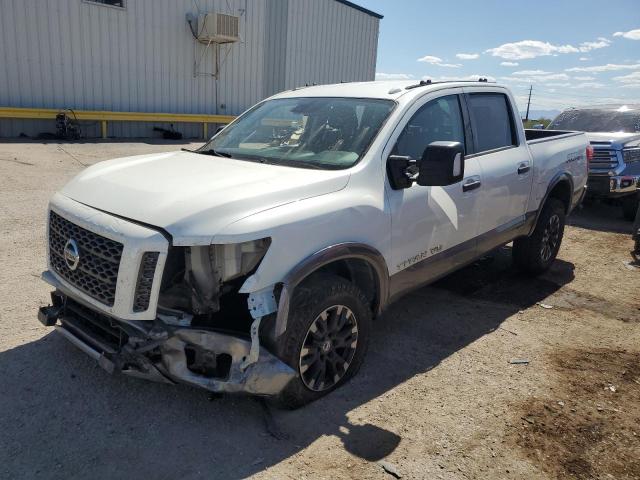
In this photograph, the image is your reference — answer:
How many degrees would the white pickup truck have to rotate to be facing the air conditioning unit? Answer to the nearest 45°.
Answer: approximately 135° to its right

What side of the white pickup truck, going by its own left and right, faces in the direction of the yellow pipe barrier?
right

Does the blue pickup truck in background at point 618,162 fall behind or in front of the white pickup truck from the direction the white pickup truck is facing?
behind

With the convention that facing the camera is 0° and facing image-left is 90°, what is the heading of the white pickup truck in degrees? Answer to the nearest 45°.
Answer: approximately 45°
